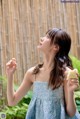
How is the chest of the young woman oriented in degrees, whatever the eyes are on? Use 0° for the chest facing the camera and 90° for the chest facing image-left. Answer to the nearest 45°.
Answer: approximately 45°
